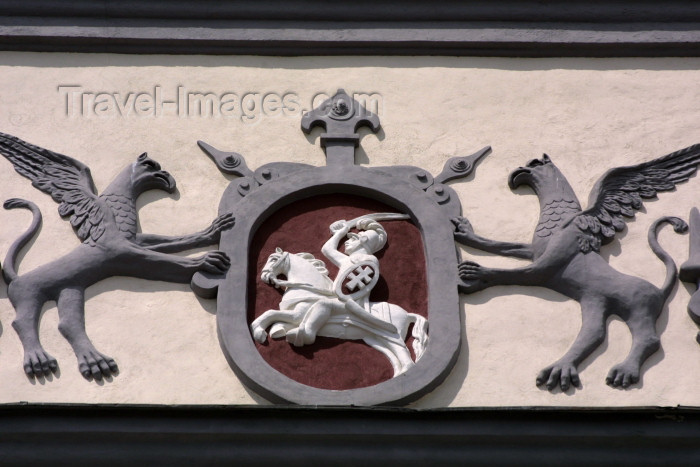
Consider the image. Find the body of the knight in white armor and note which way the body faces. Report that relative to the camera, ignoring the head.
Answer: to the viewer's left

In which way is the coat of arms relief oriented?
toward the camera

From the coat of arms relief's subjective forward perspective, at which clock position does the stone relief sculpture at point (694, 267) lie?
The stone relief sculpture is roughly at 9 o'clock from the coat of arms relief.
